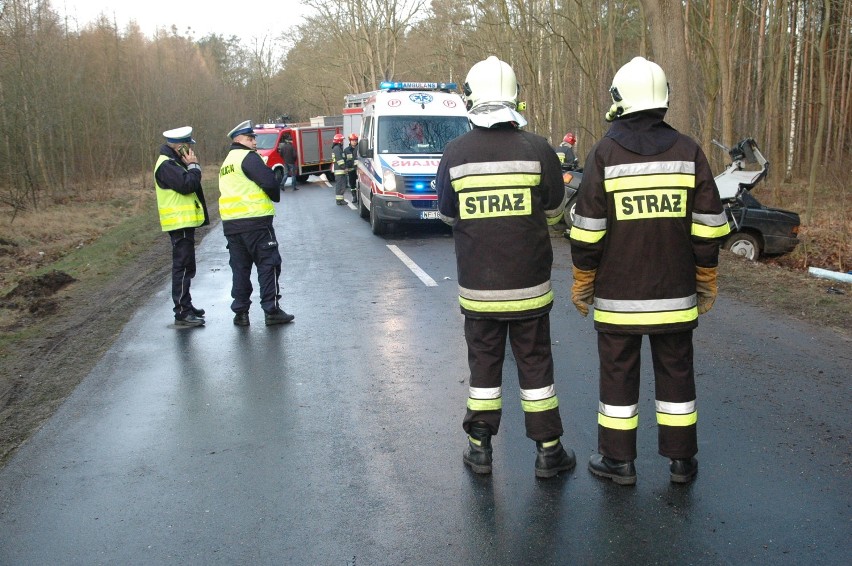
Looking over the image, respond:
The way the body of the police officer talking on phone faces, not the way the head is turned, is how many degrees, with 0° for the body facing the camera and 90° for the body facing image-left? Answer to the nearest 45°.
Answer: approximately 270°

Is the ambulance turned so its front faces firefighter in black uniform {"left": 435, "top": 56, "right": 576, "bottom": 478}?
yes

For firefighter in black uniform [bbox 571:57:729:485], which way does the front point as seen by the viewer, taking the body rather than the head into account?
away from the camera

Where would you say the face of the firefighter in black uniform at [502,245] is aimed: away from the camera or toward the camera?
away from the camera

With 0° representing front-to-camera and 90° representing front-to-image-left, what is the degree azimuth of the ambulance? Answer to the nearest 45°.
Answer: approximately 0°

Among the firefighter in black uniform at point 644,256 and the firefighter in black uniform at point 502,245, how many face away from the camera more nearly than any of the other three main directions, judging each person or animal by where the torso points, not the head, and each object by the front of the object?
2

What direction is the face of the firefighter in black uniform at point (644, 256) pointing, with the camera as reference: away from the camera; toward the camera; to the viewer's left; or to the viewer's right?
away from the camera

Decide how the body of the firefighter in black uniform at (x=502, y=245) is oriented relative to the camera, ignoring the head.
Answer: away from the camera

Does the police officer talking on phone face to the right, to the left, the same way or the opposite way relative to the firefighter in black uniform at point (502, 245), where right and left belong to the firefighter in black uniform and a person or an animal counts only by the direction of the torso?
to the right
